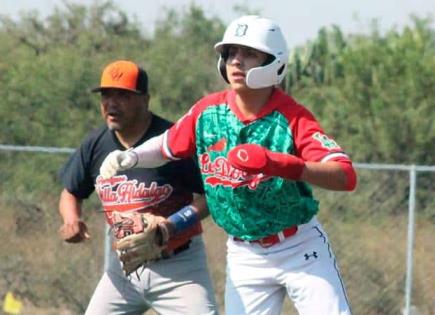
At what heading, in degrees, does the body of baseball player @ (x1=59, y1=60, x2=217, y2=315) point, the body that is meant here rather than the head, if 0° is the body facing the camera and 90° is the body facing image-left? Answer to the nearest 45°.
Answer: approximately 45°

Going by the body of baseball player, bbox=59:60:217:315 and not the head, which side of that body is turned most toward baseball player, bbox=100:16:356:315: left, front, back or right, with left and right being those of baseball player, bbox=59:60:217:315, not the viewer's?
left

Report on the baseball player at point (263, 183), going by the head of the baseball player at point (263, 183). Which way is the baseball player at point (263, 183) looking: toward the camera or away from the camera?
toward the camera

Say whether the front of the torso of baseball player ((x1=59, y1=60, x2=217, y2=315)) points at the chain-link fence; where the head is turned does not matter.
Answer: no
